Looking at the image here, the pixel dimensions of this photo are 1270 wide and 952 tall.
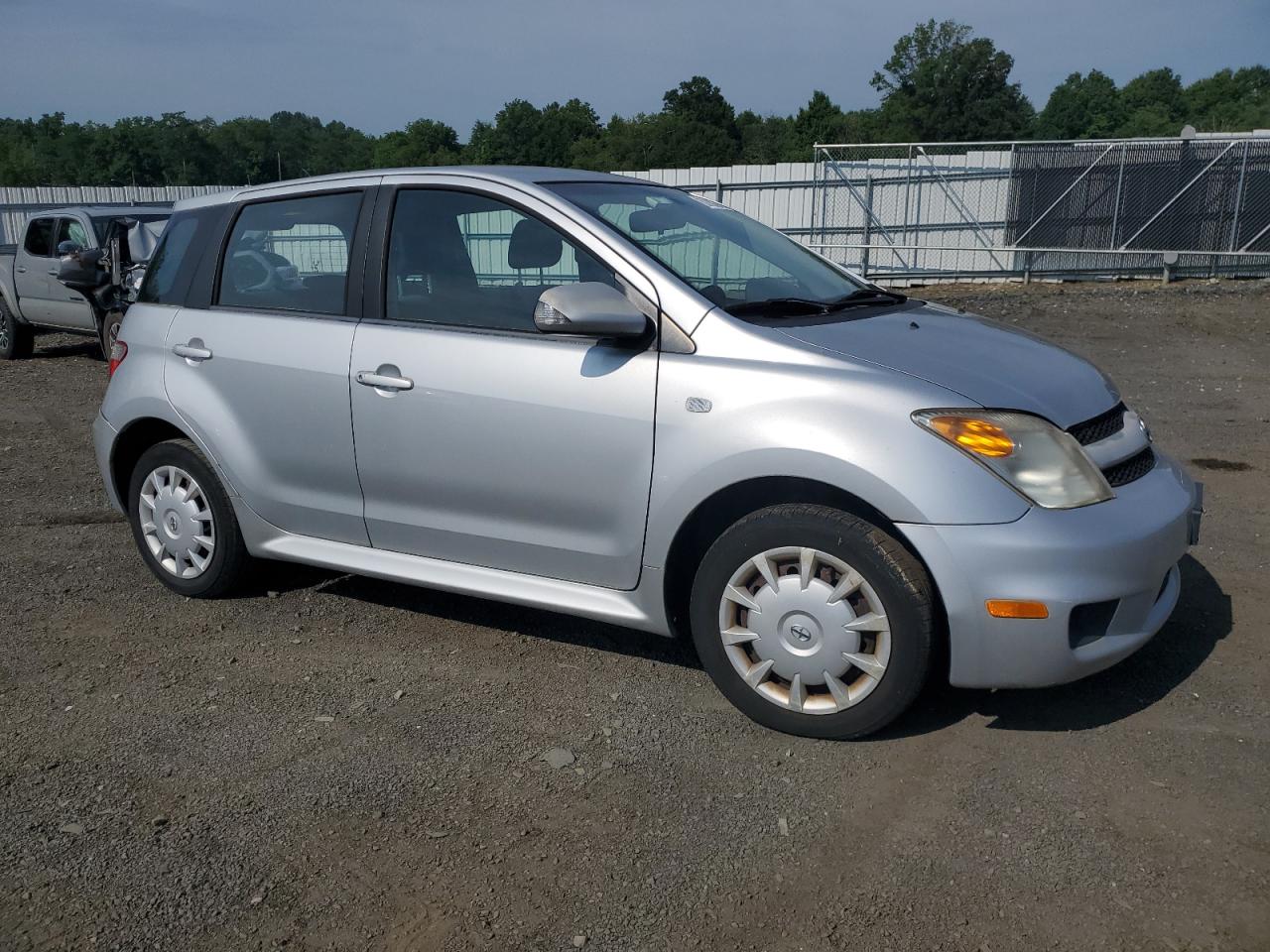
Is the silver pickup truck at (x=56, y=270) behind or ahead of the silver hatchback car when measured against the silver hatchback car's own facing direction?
behind

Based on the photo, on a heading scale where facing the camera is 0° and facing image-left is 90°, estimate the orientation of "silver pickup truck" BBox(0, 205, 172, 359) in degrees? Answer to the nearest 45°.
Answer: approximately 315°

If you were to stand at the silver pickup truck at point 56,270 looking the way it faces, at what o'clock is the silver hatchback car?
The silver hatchback car is roughly at 1 o'clock from the silver pickup truck.

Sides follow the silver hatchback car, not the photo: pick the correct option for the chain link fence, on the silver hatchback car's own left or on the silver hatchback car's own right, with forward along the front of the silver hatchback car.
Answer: on the silver hatchback car's own left

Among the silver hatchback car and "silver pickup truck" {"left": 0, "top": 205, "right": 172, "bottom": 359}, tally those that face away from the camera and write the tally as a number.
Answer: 0

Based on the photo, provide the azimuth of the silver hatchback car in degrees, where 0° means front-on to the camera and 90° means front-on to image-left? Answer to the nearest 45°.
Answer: approximately 315°

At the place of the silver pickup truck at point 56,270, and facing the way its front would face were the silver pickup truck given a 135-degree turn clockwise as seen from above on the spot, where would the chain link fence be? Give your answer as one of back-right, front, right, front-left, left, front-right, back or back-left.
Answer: back
